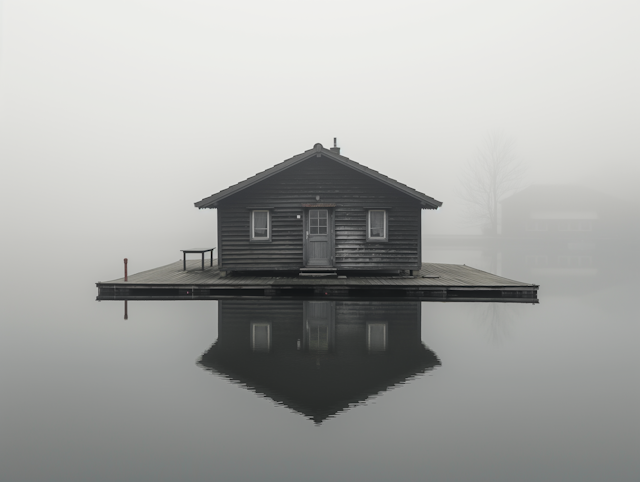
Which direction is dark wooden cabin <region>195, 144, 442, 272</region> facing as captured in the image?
toward the camera
